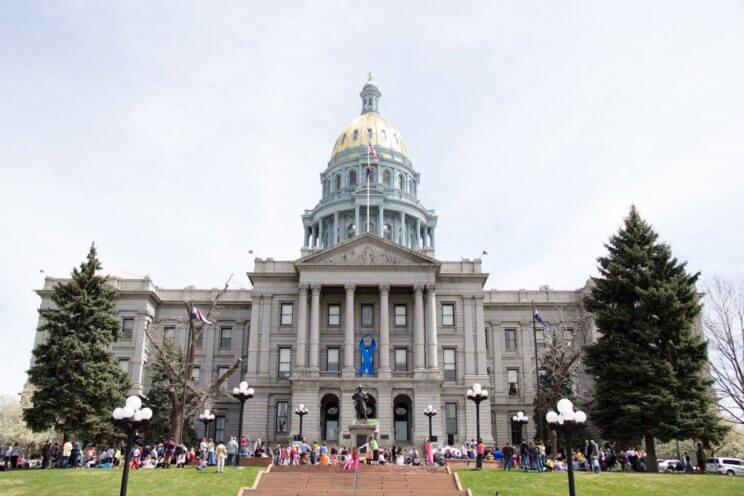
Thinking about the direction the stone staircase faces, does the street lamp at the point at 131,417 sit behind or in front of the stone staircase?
in front

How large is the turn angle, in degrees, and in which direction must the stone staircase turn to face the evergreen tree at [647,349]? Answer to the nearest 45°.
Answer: approximately 90° to its left

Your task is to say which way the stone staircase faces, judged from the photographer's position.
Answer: facing the viewer

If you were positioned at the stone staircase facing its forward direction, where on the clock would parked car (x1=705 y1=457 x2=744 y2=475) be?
The parked car is roughly at 8 o'clock from the stone staircase.

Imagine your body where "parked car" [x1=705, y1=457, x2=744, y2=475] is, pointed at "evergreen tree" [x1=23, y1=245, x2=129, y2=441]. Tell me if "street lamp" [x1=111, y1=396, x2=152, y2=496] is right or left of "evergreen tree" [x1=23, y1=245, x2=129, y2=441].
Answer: left

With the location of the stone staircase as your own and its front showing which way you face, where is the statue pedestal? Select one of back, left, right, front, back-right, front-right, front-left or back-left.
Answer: back

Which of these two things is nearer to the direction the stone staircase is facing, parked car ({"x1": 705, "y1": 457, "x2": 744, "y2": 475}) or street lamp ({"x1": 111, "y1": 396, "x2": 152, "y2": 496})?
the street lamp

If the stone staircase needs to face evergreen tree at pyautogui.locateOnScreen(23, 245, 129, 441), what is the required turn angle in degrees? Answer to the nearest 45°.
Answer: approximately 135° to its right
